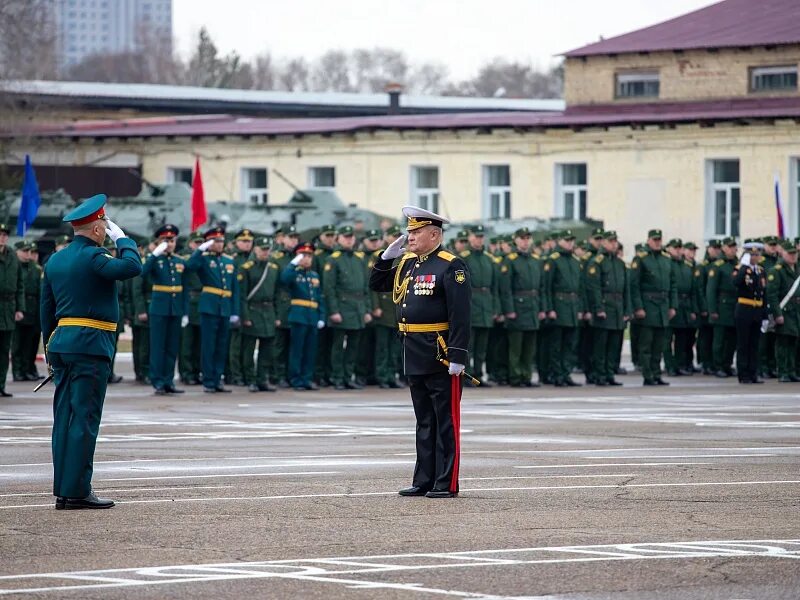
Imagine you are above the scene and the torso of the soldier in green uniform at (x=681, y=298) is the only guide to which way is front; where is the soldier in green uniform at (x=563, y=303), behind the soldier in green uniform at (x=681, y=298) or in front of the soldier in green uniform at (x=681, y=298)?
in front

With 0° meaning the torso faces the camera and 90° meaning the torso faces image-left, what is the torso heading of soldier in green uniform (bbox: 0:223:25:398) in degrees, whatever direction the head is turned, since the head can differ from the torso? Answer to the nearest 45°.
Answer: approximately 0°

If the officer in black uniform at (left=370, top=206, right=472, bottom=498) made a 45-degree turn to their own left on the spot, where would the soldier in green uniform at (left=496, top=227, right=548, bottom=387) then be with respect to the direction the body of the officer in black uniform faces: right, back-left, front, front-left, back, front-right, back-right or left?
back

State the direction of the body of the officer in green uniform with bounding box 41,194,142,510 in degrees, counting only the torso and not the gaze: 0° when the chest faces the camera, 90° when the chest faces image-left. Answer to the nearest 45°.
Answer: approximately 225°

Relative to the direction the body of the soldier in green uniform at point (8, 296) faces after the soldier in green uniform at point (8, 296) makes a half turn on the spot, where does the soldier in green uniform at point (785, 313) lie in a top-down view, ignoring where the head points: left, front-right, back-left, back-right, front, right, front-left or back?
right

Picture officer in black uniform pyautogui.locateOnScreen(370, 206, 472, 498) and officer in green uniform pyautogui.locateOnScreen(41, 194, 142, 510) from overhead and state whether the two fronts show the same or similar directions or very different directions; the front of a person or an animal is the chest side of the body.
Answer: very different directions

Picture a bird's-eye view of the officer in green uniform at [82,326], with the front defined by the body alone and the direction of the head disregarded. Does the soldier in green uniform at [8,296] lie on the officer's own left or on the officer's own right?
on the officer's own left

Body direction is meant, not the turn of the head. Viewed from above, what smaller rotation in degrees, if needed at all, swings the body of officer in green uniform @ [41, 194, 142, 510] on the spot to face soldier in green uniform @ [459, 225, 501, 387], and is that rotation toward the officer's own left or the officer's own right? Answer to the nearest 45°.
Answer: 0° — they already face them

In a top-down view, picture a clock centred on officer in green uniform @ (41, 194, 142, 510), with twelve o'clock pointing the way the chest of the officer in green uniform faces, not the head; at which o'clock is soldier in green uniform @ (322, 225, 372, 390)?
The soldier in green uniform is roughly at 11 o'clock from the officer in green uniform.

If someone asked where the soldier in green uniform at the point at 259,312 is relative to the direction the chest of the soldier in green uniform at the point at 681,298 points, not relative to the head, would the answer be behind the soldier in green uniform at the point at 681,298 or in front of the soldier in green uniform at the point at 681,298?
in front
